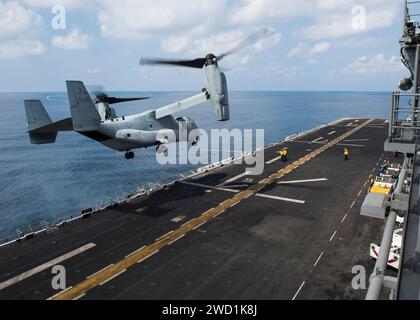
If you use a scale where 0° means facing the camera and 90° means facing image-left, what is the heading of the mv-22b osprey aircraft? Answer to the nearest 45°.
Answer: approximately 225°
